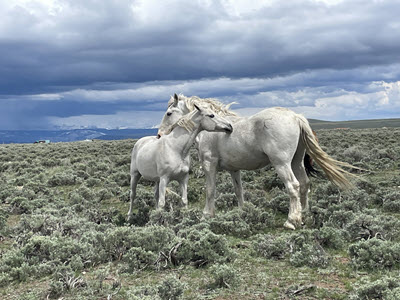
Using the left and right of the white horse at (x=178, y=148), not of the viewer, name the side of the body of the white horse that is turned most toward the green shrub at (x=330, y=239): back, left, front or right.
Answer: front

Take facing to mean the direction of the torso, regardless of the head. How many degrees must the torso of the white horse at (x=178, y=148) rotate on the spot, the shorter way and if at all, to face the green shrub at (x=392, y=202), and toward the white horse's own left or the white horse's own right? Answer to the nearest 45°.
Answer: approximately 45° to the white horse's own left

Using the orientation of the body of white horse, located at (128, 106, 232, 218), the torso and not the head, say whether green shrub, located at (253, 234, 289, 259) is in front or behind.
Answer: in front

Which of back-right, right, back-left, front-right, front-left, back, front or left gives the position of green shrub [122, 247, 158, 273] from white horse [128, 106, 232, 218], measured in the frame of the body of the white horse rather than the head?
front-right

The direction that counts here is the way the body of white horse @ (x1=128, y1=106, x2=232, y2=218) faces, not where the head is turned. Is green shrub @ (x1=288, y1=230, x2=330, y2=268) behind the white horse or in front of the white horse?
in front

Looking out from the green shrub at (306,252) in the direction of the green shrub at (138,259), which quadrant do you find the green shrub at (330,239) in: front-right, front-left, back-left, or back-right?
back-right

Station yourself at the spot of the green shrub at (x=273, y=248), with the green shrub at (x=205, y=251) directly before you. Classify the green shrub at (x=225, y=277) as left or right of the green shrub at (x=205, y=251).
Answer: left

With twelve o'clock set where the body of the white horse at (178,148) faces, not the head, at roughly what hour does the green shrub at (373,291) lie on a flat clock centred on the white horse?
The green shrub is roughly at 1 o'clock from the white horse.

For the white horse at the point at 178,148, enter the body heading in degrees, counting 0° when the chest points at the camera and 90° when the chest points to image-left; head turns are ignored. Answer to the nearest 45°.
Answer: approximately 315°
